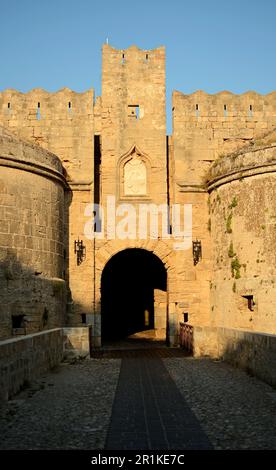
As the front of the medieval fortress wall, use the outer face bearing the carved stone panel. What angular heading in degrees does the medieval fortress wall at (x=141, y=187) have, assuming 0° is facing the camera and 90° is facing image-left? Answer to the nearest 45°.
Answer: approximately 0°
